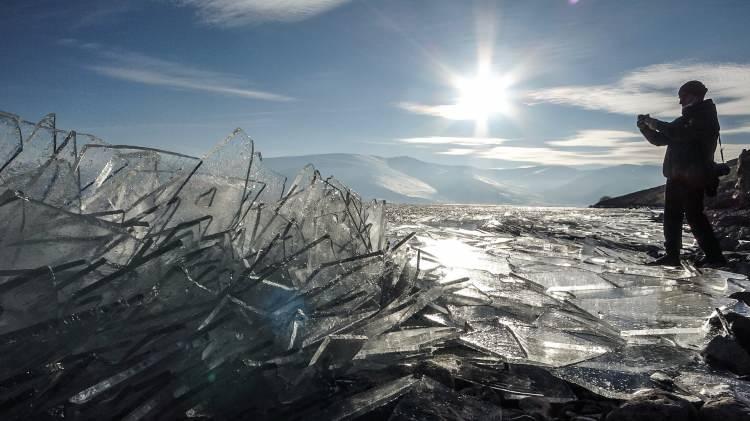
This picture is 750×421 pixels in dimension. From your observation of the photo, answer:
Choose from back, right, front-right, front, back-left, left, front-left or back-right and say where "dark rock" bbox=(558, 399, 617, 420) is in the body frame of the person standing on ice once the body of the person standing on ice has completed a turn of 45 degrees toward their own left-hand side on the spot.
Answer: front-left

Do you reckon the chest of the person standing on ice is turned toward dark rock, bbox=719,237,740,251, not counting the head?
no

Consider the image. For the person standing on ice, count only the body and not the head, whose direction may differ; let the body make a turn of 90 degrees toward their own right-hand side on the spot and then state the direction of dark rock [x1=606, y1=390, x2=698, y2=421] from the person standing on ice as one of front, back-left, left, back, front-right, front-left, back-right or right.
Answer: back

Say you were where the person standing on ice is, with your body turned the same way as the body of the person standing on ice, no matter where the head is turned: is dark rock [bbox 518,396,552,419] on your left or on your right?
on your left

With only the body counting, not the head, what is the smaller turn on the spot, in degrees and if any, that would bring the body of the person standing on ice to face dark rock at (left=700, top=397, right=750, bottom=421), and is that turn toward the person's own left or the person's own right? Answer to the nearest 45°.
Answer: approximately 90° to the person's own left

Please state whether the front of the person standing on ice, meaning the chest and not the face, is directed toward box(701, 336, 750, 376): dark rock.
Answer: no

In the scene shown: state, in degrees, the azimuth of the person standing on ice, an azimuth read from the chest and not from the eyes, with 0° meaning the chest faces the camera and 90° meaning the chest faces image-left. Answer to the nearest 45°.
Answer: approximately 90°
